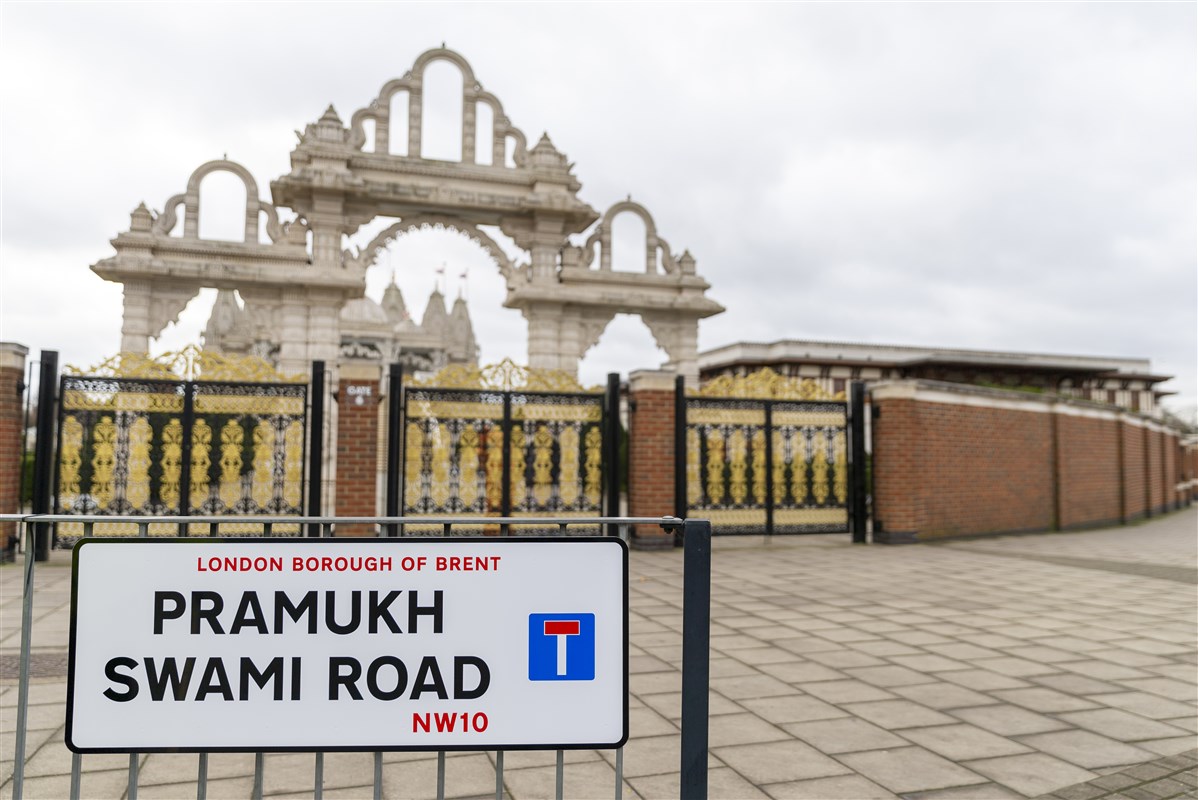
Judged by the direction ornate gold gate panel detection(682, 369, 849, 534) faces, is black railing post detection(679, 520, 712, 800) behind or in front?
in front

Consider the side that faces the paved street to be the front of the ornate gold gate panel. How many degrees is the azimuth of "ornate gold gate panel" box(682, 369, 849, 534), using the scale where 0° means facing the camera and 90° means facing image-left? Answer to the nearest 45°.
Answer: approximately 0°

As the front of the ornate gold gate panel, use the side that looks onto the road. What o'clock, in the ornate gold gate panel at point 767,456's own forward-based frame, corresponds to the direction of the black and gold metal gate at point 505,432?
The black and gold metal gate is roughly at 2 o'clock from the ornate gold gate panel.

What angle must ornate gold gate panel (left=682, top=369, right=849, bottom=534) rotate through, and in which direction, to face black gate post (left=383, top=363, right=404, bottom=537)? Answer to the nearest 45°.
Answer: approximately 45° to its right

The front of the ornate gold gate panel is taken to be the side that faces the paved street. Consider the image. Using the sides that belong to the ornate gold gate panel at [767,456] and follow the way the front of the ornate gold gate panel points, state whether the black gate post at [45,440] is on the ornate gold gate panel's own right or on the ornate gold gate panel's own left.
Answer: on the ornate gold gate panel's own right

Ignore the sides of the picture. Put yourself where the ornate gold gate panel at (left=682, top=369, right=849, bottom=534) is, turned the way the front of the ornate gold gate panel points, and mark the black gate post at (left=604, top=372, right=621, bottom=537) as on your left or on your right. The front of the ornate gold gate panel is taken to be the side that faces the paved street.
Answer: on your right

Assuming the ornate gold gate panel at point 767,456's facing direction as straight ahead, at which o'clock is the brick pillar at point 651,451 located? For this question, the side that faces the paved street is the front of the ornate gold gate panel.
The brick pillar is roughly at 2 o'clock from the ornate gold gate panel.

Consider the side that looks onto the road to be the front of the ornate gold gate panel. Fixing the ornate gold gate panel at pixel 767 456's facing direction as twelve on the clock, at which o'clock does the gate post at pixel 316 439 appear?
The gate post is roughly at 2 o'clock from the ornate gold gate panel.

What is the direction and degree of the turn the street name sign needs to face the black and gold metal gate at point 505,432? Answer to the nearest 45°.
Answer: approximately 180°

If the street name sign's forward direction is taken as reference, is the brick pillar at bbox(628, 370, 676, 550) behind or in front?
behind

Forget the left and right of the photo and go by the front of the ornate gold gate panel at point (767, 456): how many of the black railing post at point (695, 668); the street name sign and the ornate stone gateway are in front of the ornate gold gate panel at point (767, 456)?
2

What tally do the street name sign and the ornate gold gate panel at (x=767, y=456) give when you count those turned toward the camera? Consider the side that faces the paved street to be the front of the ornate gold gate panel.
2

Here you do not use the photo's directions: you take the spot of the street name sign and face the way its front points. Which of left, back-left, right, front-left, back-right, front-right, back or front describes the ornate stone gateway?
back
